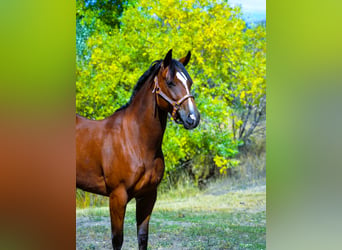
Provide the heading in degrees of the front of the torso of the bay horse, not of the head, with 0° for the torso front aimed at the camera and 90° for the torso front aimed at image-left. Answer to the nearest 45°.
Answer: approximately 315°

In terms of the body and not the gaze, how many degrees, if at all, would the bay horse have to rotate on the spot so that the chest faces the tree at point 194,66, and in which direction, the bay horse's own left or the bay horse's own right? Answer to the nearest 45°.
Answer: approximately 90° to the bay horse's own left
